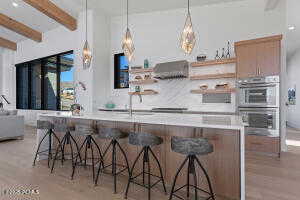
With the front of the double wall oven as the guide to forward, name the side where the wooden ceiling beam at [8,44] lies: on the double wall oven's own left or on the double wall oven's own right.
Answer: on the double wall oven's own right

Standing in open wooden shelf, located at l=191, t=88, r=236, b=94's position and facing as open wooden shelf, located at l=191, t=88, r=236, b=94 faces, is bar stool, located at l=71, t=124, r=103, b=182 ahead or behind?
ahead

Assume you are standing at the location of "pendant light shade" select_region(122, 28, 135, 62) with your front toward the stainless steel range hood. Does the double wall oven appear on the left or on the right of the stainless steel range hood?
right

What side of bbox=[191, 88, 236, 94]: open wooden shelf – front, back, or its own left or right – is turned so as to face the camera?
front

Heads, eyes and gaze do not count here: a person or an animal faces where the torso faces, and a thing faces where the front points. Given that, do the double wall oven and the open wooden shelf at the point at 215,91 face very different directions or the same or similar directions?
same or similar directions

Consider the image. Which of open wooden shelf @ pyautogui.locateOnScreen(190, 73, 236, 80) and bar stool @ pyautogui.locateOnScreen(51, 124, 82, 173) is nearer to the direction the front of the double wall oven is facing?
the bar stool

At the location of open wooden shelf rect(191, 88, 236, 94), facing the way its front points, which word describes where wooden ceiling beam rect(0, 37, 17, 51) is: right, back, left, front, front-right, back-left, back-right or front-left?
right

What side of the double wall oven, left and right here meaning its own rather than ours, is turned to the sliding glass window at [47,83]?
right

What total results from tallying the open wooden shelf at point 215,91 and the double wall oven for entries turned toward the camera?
2

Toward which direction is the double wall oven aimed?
toward the camera

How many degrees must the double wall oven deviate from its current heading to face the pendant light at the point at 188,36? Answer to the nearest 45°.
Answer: approximately 45° to its right

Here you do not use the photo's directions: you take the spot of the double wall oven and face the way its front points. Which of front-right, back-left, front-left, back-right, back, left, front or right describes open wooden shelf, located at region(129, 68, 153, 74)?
right

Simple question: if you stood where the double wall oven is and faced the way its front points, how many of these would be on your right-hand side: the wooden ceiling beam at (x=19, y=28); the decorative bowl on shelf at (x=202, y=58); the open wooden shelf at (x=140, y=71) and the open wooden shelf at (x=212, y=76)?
4

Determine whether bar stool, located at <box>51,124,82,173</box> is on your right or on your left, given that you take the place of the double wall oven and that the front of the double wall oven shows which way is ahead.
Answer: on your right

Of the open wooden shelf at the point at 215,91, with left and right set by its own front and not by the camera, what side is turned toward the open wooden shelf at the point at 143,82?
right

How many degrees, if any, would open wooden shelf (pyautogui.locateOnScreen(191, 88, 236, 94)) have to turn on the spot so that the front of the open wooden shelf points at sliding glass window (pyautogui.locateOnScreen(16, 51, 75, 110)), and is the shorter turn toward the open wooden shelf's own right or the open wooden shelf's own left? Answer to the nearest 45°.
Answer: approximately 90° to the open wooden shelf's own right

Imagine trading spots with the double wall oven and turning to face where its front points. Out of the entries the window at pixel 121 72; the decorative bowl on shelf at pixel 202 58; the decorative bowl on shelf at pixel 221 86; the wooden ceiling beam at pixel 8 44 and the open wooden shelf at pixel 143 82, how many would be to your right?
5

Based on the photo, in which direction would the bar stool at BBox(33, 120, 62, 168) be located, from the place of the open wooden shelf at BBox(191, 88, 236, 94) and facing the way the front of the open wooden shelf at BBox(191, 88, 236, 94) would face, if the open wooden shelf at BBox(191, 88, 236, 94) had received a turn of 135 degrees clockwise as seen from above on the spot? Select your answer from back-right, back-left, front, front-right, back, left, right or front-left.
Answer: left
